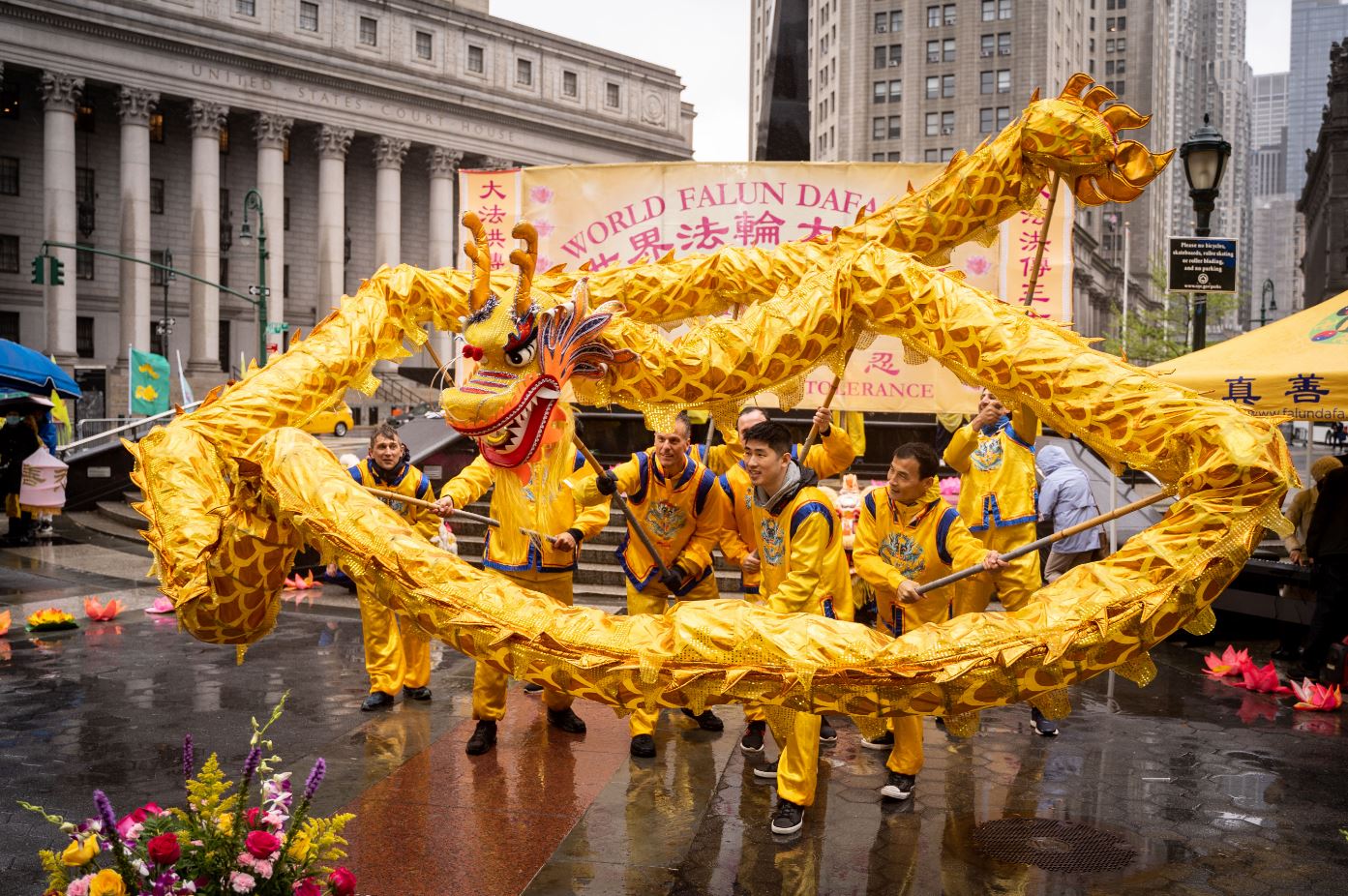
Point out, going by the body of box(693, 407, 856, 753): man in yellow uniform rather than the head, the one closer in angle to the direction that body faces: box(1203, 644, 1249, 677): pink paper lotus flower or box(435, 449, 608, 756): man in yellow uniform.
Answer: the man in yellow uniform

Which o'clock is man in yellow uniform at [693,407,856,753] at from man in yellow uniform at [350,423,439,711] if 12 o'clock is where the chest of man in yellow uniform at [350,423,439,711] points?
man in yellow uniform at [693,407,856,753] is roughly at 10 o'clock from man in yellow uniform at [350,423,439,711].

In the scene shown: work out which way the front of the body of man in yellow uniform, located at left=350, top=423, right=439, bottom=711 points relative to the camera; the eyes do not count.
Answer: toward the camera

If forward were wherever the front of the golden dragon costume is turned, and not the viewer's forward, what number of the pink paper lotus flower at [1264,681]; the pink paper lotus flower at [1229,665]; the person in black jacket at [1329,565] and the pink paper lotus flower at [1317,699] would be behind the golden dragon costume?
4

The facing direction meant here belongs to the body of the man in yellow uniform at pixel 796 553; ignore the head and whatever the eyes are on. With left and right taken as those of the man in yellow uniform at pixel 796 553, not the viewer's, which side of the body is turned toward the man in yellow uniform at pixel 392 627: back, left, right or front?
right

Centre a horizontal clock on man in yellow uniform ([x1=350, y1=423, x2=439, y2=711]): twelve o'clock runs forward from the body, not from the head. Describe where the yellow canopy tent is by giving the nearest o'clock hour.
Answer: The yellow canopy tent is roughly at 9 o'clock from the man in yellow uniform.

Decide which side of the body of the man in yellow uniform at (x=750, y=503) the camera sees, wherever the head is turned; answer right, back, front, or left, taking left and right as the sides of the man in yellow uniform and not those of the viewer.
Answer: front

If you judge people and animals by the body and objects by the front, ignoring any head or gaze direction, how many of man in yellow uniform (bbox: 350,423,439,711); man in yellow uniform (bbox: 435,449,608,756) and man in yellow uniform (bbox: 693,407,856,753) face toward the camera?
3

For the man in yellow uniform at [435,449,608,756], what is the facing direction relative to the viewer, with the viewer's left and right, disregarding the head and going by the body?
facing the viewer

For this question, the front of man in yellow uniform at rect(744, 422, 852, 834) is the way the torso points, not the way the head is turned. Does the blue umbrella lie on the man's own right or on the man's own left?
on the man's own right

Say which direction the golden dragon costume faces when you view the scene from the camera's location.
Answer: facing the viewer and to the left of the viewer

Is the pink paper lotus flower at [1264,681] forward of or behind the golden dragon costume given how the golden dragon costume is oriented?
behind
